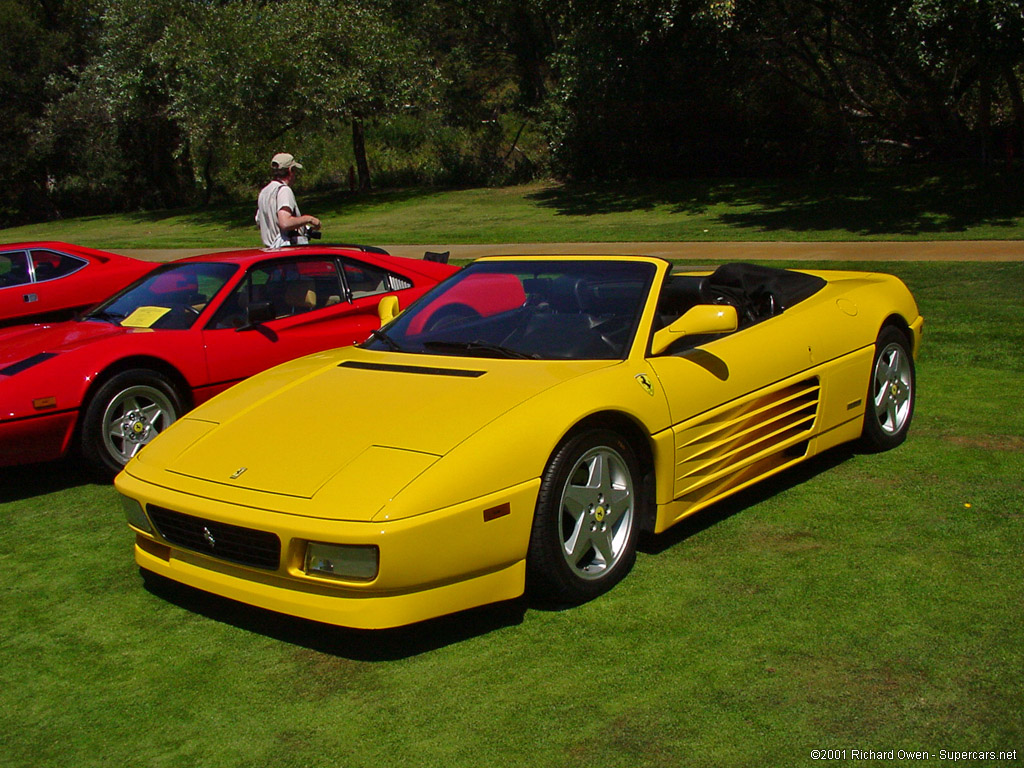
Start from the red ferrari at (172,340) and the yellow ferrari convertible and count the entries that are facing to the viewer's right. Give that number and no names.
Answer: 0

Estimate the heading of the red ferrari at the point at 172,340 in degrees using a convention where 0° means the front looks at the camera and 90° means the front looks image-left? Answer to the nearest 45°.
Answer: approximately 45°

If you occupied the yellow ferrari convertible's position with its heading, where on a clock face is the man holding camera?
The man holding camera is roughly at 4 o'clock from the yellow ferrari convertible.

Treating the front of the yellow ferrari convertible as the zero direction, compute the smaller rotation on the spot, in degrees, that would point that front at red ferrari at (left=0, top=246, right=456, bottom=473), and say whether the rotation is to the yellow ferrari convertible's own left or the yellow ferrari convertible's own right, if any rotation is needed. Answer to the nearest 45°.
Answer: approximately 90° to the yellow ferrari convertible's own right

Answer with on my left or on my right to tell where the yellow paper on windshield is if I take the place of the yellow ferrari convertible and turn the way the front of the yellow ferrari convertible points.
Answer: on my right

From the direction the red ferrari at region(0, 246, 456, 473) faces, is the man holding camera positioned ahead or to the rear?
to the rear

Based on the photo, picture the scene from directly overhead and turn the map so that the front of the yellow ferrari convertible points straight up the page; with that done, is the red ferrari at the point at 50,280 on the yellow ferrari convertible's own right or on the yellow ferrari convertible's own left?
on the yellow ferrari convertible's own right

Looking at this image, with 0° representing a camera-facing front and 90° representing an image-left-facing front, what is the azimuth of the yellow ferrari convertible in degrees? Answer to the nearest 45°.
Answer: approximately 45°

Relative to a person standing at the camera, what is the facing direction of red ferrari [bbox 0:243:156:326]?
facing the viewer and to the left of the viewer
